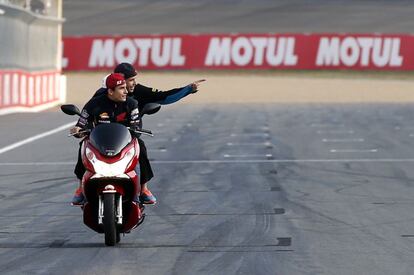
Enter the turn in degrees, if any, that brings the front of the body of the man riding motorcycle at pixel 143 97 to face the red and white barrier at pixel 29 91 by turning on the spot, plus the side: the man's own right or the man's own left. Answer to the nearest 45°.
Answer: approximately 180°

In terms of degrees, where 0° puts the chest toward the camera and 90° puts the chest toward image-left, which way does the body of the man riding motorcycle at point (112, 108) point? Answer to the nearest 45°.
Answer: approximately 0°

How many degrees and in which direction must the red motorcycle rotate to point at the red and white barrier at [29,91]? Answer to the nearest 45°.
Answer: approximately 180°

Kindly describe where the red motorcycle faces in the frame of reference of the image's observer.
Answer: facing the viewer

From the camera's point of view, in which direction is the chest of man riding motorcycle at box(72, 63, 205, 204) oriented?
toward the camera

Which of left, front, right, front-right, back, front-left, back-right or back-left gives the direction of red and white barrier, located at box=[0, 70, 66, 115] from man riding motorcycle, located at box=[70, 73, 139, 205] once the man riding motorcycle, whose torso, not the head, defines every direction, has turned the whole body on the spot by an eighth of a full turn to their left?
back-left

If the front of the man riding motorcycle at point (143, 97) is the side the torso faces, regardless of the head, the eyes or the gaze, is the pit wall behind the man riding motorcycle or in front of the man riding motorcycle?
behind

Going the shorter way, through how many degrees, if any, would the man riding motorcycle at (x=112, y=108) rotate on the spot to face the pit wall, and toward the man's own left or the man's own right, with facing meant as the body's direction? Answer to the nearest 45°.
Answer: approximately 180°
